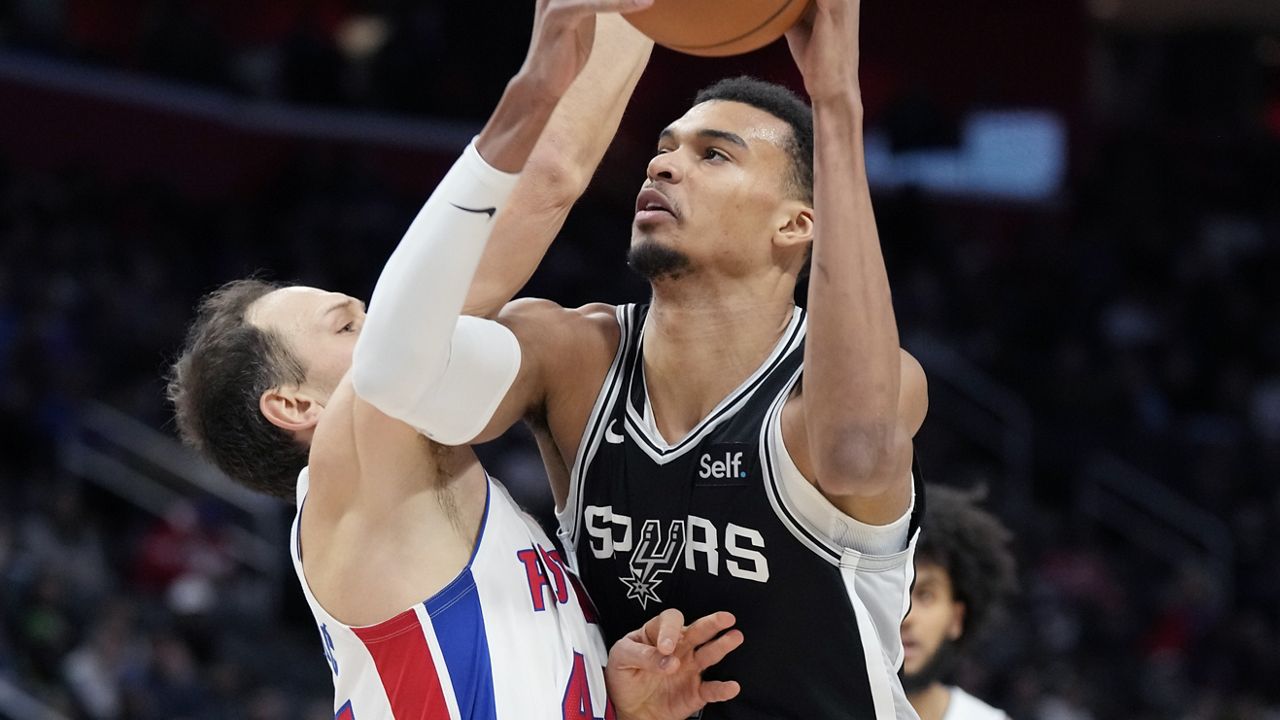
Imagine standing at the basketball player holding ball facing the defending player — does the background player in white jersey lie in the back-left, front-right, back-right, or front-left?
back-right

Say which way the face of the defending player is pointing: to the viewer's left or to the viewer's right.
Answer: to the viewer's right

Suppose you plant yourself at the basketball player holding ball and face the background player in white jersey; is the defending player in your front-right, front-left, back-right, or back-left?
back-left

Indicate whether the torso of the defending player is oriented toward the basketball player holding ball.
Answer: yes

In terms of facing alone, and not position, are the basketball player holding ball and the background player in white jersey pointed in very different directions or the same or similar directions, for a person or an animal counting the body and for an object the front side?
same or similar directions

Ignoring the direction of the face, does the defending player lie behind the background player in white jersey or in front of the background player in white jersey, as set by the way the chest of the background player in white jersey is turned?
in front

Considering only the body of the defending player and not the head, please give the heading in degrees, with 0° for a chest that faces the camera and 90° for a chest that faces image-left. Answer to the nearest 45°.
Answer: approximately 270°

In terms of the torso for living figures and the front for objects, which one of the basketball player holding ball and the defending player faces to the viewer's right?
the defending player

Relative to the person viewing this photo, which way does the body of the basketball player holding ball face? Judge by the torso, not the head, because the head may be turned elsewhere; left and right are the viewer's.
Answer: facing the viewer and to the left of the viewer

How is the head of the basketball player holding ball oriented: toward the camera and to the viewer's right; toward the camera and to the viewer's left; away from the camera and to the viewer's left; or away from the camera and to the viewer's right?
toward the camera and to the viewer's left

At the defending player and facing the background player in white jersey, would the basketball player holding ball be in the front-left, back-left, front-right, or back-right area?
front-right

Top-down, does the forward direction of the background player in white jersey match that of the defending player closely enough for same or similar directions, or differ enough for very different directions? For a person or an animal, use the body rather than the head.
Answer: very different directions
